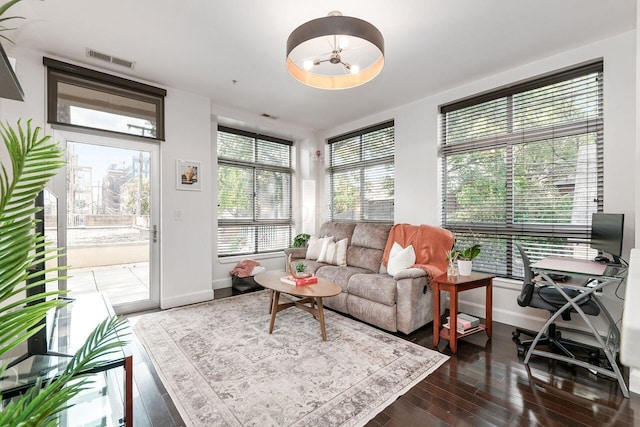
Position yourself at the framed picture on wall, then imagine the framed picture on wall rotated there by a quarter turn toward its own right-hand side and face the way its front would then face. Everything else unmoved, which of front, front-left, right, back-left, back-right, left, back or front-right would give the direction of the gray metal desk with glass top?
left

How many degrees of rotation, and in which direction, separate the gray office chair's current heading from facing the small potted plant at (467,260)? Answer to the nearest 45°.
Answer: approximately 180°

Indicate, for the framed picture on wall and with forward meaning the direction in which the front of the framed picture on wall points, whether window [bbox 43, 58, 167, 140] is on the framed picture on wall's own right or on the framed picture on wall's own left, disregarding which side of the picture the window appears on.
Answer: on the framed picture on wall's own right

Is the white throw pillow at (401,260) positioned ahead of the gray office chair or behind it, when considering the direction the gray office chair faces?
behind

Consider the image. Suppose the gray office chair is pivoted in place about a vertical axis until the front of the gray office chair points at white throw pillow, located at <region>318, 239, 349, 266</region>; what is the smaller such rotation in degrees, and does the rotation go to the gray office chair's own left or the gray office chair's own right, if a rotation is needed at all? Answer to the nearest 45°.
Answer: approximately 180°

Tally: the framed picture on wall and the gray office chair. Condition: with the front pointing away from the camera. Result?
0

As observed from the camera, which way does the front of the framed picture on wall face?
facing the viewer and to the right of the viewer

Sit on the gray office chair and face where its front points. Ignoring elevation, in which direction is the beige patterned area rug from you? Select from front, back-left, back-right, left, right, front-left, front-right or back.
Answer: back-right

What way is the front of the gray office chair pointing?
to the viewer's right

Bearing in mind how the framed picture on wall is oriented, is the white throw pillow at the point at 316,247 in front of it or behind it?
in front

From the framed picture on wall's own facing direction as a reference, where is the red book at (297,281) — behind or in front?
in front

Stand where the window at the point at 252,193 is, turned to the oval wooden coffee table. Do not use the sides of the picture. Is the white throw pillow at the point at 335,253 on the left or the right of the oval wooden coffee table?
left
